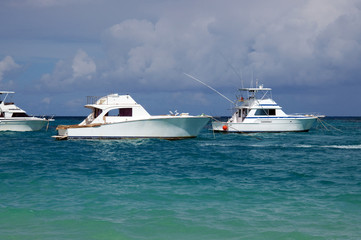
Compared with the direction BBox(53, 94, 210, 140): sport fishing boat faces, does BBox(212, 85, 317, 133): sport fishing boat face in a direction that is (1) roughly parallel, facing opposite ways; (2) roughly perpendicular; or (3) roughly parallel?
roughly parallel

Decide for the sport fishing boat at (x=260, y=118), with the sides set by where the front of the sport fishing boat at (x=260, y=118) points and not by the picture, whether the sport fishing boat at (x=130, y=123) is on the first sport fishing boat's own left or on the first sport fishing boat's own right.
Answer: on the first sport fishing boat's own right

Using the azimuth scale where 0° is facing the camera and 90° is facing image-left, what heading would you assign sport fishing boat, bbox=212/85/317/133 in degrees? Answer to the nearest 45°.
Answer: approximately 270°

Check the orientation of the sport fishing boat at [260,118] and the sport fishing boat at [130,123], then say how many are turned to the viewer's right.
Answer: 2

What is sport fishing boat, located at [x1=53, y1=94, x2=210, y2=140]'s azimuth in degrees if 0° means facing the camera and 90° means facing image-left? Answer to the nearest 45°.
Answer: approximately 270°

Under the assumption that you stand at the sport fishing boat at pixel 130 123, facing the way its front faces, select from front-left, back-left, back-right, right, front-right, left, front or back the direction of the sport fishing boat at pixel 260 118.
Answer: front-left
